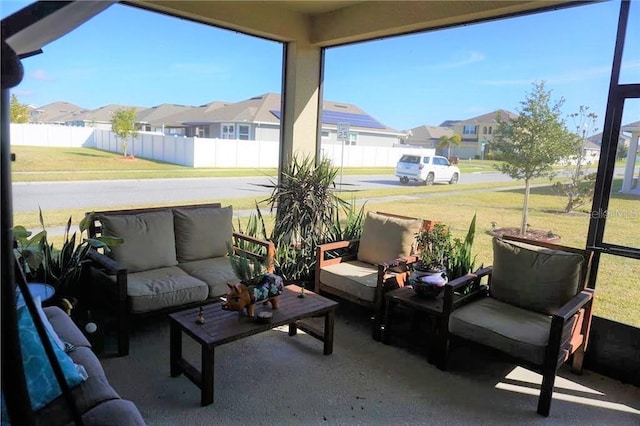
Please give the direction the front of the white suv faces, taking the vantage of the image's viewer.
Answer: facing away from the viewer and to the right of the viewer

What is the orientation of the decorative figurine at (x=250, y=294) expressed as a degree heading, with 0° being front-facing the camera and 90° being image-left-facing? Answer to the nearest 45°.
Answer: approximately 45°

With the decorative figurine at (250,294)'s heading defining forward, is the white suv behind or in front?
behind

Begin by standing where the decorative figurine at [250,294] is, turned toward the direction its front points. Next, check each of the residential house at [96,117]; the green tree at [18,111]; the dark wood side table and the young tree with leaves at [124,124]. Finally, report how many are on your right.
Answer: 3

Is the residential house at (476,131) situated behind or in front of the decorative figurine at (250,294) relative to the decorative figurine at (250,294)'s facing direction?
behind

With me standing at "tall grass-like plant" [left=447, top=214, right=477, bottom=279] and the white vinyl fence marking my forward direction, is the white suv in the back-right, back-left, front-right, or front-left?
front-right

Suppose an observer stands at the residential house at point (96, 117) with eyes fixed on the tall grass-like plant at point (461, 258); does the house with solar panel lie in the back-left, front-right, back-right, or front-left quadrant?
front-left

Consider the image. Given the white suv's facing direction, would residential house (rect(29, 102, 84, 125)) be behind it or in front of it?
behind

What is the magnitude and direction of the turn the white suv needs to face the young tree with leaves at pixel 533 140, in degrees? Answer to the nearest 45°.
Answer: approximately 90° to its right

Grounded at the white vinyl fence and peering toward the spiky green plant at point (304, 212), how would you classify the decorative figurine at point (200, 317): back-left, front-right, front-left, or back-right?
front-right

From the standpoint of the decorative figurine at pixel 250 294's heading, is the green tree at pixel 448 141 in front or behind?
behind

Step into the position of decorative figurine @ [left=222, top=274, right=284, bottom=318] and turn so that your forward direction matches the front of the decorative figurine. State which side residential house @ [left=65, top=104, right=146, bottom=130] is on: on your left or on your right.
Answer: on your right

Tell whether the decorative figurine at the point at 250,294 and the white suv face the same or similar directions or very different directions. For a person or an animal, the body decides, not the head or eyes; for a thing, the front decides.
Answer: very different directions

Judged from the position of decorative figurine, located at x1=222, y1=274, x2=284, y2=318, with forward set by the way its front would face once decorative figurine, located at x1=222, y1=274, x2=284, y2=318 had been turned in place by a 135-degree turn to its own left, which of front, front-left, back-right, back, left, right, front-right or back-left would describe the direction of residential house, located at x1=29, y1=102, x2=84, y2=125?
back-left

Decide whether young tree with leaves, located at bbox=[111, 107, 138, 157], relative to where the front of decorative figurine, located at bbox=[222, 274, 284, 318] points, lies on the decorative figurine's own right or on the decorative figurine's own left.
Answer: on the decorative figurine's own right
